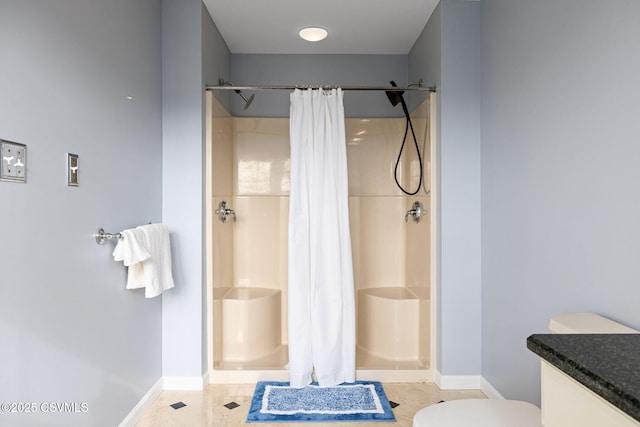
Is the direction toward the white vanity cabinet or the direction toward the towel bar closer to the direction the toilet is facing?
the towel bar

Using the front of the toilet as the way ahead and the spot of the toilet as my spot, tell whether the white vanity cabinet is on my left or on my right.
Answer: on my left

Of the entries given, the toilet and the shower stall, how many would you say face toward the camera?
1

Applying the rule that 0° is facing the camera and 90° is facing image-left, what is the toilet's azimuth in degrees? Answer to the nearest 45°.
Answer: approximately 90°

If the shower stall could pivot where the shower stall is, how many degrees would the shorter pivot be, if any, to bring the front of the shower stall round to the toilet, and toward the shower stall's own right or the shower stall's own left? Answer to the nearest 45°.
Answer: approximately 45° to the shower stall's own left
